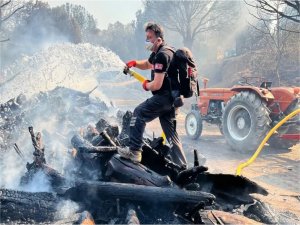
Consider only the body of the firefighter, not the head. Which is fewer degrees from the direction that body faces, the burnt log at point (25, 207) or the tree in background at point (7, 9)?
the burnt log

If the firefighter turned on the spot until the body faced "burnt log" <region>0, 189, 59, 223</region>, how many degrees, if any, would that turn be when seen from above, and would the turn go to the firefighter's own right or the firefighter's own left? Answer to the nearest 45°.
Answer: approximately 45° to the firefighter's own left

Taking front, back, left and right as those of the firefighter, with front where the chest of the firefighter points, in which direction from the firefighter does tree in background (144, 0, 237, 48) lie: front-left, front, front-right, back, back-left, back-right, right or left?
right

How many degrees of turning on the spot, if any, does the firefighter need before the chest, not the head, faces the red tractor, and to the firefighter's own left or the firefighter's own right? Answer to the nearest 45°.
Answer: approximately 135° to the firefighter's own right

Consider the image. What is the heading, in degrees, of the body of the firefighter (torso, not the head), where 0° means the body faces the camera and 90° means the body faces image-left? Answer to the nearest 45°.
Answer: approximately 90°

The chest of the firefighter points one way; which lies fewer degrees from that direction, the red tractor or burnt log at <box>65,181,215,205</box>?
the burnt log

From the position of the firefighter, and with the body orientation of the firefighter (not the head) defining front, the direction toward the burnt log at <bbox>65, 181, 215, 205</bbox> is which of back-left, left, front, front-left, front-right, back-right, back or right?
left

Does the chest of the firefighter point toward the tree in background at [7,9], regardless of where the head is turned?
no
